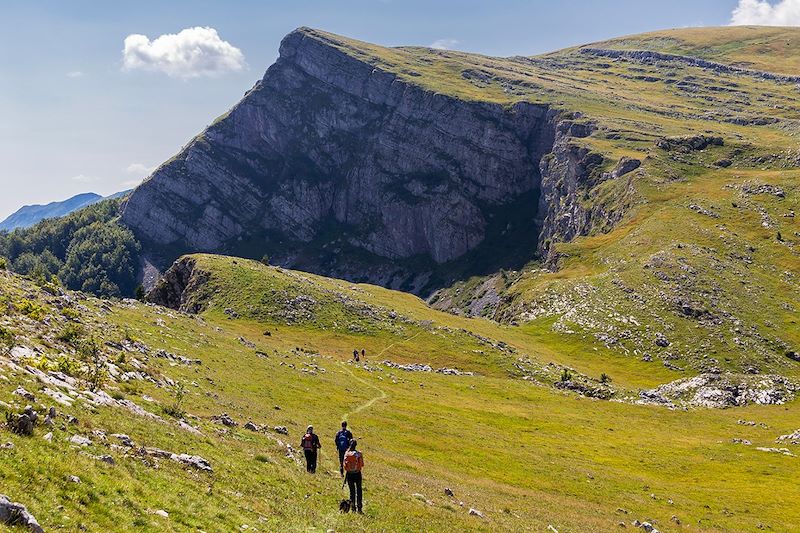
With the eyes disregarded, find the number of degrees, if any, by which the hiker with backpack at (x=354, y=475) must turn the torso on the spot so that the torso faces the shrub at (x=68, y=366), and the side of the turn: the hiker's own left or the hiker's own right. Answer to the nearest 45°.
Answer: approximately 45° to the hiker's own left

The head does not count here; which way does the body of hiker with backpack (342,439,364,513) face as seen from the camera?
away from the camera

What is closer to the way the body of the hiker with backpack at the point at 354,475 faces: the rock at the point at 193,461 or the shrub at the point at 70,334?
the shrub

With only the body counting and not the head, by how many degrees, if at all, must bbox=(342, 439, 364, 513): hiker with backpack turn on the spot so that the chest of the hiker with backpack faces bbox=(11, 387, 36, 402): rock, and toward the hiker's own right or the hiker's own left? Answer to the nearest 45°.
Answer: approximately 90° to the hiker's own left

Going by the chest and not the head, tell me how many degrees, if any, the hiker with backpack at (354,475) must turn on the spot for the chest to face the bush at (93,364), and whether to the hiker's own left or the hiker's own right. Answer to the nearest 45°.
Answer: approximately 45° to the hiker's own left

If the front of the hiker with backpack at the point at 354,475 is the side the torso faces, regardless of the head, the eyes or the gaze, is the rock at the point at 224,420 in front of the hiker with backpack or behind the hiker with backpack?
in front

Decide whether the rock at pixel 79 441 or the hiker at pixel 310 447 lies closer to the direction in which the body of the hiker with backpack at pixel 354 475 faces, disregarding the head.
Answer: the hiker

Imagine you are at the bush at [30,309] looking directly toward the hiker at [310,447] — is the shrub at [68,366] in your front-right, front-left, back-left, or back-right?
front-right

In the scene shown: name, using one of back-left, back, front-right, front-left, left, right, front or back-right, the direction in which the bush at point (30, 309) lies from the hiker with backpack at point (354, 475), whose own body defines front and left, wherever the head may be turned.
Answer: front-left

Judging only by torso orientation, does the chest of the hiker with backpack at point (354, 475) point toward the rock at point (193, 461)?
no

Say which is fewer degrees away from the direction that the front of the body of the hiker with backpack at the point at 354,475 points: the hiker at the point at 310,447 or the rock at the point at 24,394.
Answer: the hiker
